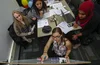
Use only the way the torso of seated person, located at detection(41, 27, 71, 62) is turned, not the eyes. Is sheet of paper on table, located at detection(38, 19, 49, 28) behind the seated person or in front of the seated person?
behind

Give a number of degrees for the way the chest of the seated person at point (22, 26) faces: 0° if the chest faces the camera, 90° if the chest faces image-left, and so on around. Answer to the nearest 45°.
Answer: approximately 315°

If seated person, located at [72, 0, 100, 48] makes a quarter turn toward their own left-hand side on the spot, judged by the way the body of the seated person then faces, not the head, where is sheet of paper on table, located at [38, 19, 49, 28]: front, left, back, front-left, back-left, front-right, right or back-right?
back-right

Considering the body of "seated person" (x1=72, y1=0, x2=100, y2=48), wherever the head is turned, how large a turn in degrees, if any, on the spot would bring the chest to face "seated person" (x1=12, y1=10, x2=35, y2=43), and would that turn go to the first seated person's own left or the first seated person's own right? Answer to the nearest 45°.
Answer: approximately 45° to the first seated person's own right

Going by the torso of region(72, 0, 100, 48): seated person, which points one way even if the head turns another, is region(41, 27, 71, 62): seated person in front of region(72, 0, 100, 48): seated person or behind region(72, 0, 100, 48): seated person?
in front

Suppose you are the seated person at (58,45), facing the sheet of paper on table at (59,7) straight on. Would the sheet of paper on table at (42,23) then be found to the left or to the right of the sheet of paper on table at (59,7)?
left

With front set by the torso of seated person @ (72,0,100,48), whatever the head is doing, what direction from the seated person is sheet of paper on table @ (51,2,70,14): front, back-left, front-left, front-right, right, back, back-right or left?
right

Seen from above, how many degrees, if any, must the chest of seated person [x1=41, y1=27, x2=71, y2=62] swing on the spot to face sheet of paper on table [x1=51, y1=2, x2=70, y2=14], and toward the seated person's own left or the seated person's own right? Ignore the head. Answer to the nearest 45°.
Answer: approximately 180°
